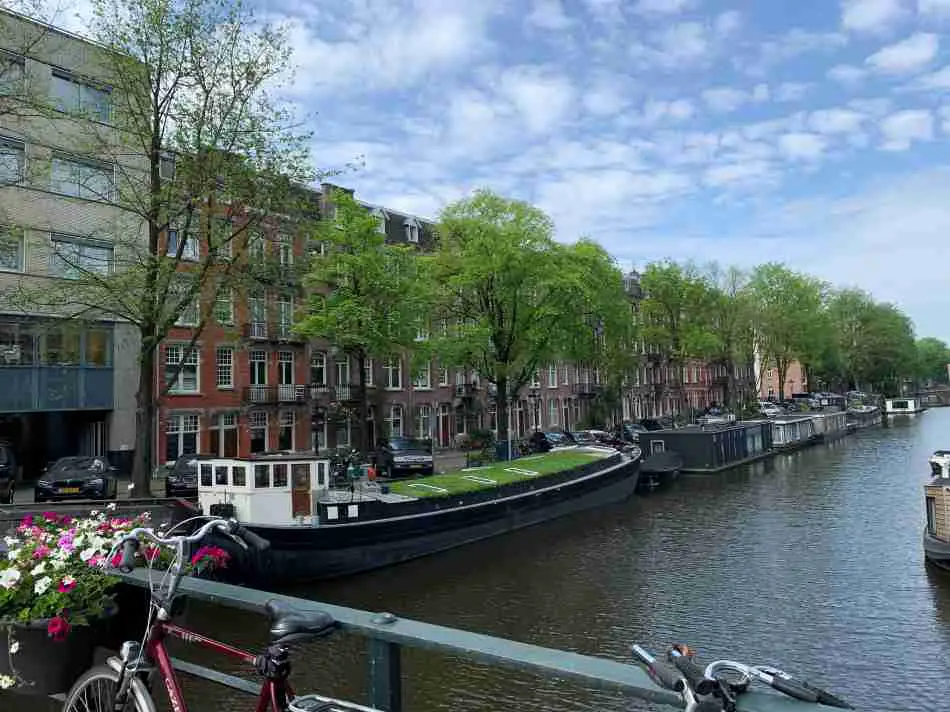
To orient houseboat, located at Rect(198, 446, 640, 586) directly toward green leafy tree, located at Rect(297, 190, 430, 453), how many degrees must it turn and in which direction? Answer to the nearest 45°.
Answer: approximately 45° to its left

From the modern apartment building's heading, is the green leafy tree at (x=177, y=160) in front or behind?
in front

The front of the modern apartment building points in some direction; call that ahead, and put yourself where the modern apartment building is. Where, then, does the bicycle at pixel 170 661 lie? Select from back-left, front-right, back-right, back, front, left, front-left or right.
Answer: front-right

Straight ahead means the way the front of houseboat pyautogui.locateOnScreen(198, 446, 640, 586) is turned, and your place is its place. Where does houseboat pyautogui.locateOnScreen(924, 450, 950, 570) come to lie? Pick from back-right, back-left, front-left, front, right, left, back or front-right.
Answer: front-right

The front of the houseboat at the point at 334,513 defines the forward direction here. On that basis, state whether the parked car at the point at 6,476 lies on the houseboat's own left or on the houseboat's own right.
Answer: on the houseboat's own left

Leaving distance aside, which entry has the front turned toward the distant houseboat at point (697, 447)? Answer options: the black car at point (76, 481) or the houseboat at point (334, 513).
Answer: the houseboat

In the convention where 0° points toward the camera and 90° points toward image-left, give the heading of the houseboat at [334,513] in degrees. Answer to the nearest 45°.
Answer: approximately 225°

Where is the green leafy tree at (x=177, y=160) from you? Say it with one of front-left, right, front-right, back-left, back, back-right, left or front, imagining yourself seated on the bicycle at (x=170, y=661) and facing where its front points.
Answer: front-right

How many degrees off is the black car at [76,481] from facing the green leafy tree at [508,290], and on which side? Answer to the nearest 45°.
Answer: approximately 135° to its left

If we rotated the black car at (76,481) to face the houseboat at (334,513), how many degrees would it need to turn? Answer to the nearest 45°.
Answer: approximately 90° to its left

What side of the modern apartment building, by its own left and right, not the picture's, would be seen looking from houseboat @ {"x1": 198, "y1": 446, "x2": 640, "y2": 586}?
front

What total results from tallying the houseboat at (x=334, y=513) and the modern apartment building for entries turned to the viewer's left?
0

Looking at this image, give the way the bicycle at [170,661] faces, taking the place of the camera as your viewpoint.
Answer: facing away from the viewer and to the left of the viewer

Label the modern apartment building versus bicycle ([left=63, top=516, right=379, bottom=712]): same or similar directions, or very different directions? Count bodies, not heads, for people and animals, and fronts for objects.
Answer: very different directions

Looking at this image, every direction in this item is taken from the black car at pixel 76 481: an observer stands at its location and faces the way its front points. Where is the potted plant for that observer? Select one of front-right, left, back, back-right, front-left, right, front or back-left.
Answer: front-left

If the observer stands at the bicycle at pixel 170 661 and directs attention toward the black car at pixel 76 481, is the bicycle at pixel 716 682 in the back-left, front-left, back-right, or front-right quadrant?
back-right

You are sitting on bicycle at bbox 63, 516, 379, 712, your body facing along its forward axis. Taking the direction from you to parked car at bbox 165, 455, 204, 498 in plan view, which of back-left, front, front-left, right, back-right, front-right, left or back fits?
front-right

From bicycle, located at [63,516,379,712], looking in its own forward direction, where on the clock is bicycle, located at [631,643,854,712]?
bicycle, located at [631,643,854,712] is roughly at 6 o'clock from bicycle, located at [63,516,379,712].
